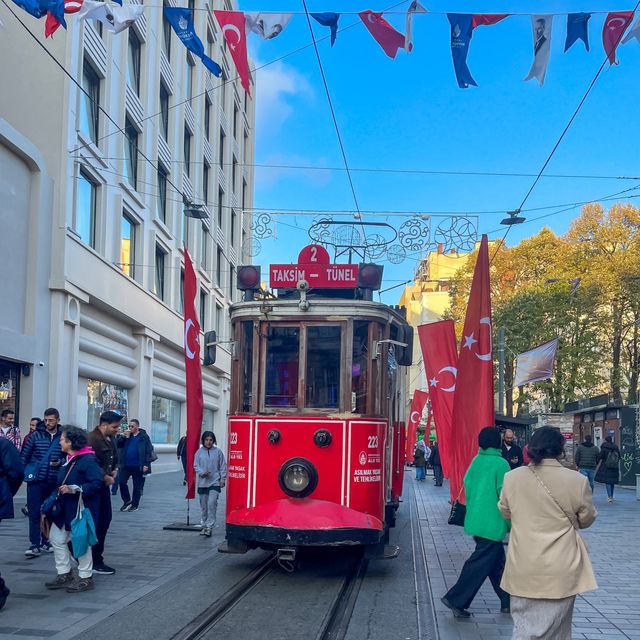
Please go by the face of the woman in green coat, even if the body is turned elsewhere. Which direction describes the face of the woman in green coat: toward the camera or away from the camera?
away from the camera

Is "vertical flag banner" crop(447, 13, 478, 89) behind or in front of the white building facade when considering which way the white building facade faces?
in front

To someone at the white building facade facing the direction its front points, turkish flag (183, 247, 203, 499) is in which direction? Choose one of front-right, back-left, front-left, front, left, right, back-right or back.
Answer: front-right

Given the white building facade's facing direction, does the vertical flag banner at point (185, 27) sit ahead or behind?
ahead

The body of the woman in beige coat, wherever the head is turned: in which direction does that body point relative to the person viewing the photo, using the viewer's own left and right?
facing away from the viewer

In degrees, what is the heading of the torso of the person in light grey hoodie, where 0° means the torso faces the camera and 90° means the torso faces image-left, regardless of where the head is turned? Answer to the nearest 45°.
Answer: approximately 0°

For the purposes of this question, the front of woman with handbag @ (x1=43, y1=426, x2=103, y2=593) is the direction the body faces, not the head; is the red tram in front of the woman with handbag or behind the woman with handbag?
behind

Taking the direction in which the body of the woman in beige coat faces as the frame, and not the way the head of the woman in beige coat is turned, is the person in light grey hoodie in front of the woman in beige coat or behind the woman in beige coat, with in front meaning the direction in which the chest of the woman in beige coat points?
in front
